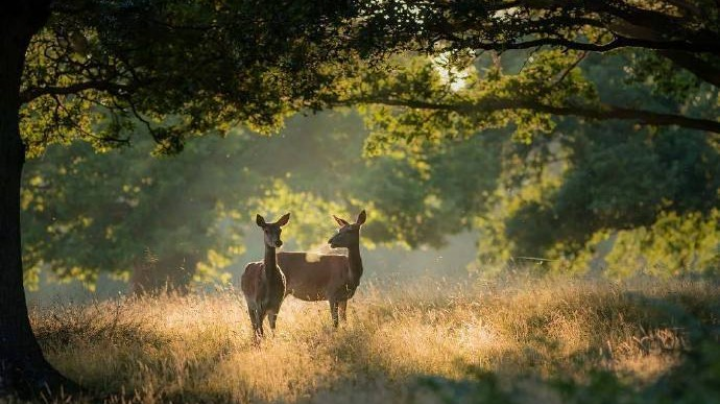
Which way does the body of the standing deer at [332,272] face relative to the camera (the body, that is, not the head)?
to the viewer's right

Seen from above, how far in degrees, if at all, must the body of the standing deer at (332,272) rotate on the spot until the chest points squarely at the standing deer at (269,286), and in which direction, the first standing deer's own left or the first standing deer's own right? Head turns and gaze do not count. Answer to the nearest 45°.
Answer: approximately 135° to the first standing deer's own right

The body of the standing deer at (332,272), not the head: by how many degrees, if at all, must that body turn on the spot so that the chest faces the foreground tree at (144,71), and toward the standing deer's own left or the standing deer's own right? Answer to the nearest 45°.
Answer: approximately 135° to the standing deer's own right
